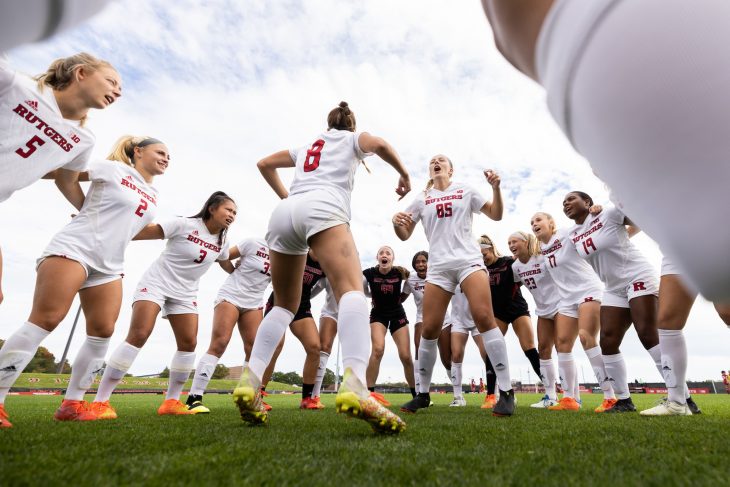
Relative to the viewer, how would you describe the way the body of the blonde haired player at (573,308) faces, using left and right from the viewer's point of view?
facing the viewer and to the left of the viewer

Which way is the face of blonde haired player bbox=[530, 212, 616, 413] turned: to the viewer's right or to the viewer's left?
to the viewer's left

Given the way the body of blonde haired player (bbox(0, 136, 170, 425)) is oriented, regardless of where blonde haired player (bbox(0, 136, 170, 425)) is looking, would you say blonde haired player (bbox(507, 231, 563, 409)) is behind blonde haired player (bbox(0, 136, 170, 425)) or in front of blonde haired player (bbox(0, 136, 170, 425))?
in front

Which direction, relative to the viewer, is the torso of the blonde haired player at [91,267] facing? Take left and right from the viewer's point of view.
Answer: facing the viewer and to the right of the viewer

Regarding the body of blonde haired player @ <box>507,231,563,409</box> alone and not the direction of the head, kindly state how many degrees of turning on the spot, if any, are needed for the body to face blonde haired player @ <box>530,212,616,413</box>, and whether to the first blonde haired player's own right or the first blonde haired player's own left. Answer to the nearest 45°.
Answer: approximately 90° to the first blonde haired player's own left

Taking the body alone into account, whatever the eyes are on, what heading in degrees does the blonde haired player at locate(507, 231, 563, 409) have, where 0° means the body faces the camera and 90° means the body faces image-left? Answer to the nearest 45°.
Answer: approximately 45°

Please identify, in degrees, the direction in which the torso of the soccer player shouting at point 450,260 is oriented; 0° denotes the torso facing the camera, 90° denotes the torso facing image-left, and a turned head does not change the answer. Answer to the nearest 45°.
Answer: approximately 0°

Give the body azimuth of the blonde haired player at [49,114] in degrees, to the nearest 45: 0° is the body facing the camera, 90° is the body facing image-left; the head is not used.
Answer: approximately 315°

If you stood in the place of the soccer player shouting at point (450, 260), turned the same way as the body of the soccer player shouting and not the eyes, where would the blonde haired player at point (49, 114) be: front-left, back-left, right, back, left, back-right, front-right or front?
front-right

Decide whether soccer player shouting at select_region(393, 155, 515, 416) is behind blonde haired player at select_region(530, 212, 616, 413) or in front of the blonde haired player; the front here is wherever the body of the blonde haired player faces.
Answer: in front

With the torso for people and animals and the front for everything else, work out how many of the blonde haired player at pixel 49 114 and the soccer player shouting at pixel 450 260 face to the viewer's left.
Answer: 0

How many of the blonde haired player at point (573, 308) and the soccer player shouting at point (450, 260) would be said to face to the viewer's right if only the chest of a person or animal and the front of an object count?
0
